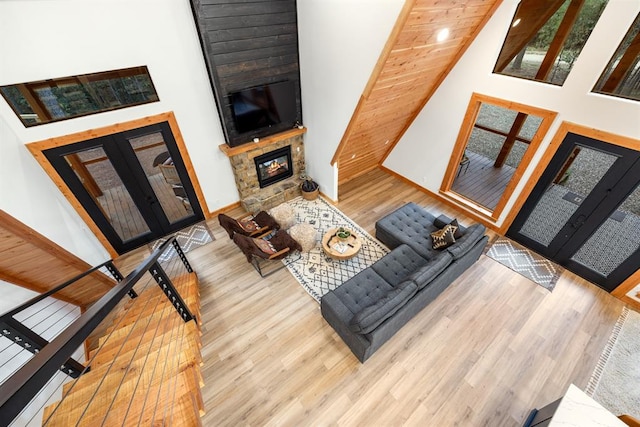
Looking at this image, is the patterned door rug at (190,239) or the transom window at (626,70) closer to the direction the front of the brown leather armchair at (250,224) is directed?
the transom window

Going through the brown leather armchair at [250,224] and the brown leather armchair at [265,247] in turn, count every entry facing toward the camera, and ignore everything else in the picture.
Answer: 0

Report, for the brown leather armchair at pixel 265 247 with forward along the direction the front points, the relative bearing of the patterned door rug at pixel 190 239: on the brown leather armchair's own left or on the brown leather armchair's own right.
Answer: on the brown leather armchair's own left

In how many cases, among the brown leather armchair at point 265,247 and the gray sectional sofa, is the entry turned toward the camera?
0

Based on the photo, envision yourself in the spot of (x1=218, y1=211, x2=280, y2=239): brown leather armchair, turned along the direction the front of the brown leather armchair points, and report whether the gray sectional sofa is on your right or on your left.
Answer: on your right

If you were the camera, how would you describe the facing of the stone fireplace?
facing the viewer and to the right of the viewer

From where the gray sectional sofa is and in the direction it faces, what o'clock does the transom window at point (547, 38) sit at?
The transom window is roughly at 2 o'clock from the gray sectional sofa.

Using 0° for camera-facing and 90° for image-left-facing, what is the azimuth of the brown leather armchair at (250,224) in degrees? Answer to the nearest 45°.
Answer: approximately 225°

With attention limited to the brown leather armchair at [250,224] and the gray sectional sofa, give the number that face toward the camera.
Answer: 0

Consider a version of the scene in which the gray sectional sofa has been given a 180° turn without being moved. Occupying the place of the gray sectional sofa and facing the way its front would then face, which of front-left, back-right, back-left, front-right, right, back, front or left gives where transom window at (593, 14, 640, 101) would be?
left

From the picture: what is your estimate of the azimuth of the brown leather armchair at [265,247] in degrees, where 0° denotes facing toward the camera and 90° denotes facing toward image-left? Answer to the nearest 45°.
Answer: approximately 225°

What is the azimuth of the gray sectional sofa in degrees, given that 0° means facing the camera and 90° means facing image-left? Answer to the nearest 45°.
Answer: approximately 135°
